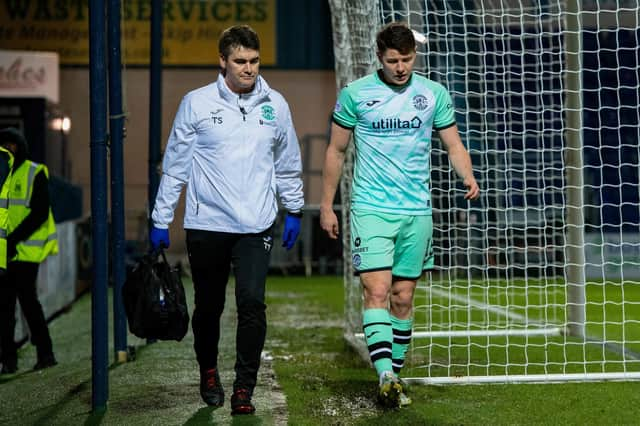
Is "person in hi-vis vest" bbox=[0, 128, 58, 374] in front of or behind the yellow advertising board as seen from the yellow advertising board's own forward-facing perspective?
in front

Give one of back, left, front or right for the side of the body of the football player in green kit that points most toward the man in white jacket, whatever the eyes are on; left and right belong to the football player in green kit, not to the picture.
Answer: right

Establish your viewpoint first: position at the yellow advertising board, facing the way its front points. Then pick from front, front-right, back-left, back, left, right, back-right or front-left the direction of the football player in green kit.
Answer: front

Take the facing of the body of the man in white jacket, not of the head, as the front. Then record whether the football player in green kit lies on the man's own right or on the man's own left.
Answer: on the man's own left

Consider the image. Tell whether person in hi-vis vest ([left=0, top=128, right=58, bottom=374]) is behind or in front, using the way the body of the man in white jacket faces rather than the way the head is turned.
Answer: behind

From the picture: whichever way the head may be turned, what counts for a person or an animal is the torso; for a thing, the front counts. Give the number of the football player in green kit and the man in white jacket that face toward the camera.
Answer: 2

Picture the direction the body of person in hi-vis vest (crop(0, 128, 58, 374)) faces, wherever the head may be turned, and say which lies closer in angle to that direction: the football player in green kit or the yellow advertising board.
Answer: the football player in green kit

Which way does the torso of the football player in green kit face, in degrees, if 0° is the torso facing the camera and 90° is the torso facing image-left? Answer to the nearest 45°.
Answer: approximately 0°
